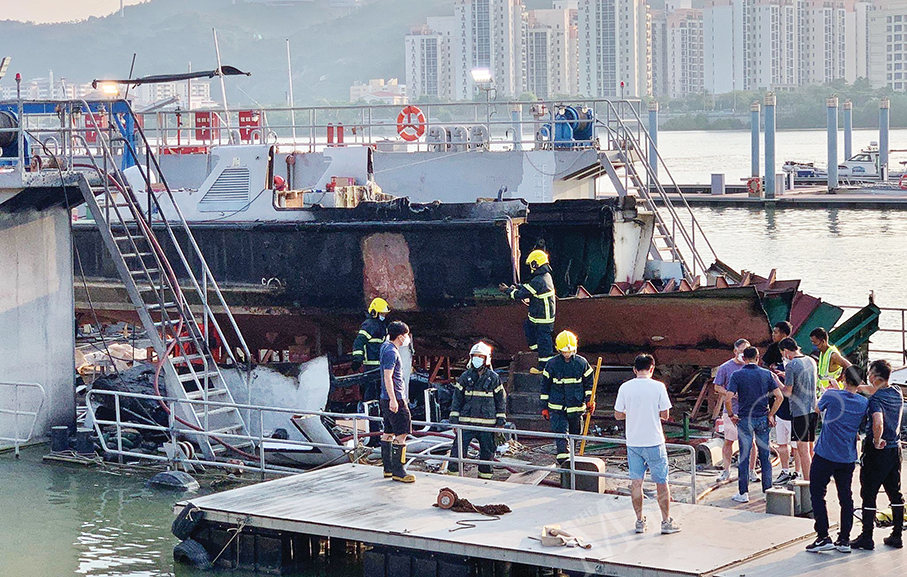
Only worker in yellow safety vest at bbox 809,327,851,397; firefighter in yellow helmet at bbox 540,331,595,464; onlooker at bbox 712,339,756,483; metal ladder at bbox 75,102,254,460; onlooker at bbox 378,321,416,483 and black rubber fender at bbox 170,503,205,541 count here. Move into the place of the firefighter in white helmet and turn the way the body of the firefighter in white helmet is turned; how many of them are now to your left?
3

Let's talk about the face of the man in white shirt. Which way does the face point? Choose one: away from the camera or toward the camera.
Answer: away from the camera

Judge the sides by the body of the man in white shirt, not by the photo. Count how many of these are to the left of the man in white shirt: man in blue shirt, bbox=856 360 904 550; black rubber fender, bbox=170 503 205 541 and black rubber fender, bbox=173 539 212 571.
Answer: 2

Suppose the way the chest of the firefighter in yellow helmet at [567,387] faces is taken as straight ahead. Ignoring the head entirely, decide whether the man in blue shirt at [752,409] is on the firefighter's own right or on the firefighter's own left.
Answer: on the firefighter's own left

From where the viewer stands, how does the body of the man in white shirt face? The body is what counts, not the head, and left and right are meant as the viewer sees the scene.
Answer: facing away from the viewer

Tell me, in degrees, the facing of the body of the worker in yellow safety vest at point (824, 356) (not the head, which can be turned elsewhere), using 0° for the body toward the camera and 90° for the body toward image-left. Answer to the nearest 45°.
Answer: approximately 45°

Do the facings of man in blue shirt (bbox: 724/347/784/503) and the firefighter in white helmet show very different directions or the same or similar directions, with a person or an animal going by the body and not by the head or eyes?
very different directions

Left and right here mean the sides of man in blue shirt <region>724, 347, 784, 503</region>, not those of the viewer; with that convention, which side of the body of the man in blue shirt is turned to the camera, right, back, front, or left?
back

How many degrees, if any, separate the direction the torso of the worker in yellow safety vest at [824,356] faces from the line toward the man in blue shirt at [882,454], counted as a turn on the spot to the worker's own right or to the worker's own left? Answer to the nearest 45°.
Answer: approximately 45° to the worker's own left

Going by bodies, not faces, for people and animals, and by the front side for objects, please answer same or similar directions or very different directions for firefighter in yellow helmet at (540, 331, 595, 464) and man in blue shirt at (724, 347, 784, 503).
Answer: very different directions

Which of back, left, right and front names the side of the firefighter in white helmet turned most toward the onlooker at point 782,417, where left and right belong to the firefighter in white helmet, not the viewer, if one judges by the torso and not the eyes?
left

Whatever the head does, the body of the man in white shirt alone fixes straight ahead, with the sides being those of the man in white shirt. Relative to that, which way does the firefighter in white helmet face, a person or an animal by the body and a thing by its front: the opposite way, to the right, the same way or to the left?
the opposite way

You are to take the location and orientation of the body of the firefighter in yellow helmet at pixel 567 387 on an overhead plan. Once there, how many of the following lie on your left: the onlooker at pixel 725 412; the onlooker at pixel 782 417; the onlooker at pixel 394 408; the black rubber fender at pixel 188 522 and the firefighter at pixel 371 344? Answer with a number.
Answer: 2

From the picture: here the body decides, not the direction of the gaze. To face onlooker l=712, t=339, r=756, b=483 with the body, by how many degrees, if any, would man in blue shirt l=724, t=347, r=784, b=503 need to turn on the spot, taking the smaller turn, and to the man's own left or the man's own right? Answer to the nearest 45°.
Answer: approximately 45° to the man's own left
